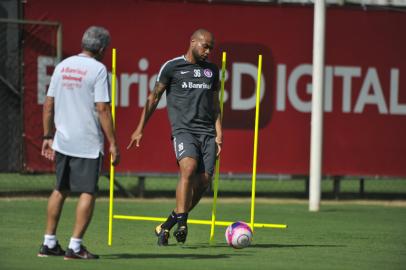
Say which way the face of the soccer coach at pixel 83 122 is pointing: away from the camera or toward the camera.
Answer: away from the camera

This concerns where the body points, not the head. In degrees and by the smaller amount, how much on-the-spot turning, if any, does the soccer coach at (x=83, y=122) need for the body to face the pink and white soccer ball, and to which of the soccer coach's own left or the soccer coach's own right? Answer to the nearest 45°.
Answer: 0° — they already face it

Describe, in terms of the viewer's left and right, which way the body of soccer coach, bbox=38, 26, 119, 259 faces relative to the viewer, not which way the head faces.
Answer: facing away from the viewer and to the right of the viewer

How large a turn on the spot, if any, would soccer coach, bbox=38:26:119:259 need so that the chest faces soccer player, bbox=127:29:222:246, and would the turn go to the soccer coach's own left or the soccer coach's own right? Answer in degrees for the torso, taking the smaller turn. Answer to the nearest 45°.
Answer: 0° — they already face them
